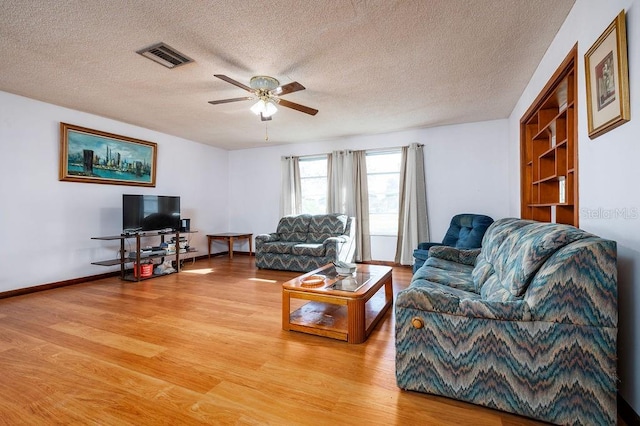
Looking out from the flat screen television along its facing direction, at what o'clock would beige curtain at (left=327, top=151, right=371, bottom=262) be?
The beige curtain is roughly at 11 o'clock from the flat screen television.

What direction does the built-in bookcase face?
to the viewer's left

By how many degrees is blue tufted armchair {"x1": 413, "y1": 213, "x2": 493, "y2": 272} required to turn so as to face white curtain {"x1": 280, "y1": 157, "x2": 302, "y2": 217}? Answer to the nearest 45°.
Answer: approximately 45° to its right

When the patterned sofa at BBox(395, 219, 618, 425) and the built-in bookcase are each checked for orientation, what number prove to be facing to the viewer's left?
2

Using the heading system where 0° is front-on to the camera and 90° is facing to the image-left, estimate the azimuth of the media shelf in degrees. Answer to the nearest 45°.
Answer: approximately 315°

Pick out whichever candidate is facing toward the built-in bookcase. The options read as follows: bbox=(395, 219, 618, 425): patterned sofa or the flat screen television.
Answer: the flat screen television

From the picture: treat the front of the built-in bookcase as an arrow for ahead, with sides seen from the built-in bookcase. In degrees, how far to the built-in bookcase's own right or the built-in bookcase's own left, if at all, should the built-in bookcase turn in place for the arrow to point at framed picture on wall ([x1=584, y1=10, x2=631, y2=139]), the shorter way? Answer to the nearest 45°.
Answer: approximately 90° to the built-in bookcase's own left

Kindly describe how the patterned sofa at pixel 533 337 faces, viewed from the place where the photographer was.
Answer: facing to the left of the viewer

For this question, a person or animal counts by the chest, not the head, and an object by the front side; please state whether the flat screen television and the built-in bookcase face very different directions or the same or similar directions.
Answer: very different directions

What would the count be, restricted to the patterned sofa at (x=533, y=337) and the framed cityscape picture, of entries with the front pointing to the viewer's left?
1

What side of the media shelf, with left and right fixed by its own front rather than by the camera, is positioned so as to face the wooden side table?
left
